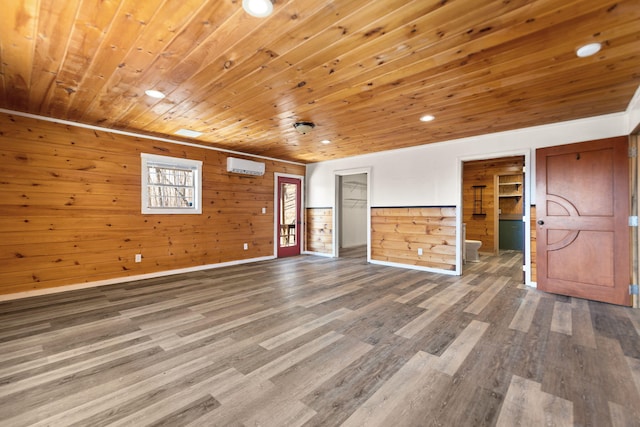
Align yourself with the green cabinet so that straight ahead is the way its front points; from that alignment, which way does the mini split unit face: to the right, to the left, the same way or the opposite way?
to the left

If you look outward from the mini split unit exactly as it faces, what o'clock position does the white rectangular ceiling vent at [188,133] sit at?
The white rectangular ceiling vent is roughly at 3 o'clock from the mini split unit.

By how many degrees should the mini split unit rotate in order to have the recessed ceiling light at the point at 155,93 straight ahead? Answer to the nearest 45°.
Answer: approximately 45° to its right

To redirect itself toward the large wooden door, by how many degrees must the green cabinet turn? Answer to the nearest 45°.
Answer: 0° — it already faces it

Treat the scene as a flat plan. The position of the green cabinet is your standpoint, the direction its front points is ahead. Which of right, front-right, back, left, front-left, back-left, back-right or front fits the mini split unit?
front-right

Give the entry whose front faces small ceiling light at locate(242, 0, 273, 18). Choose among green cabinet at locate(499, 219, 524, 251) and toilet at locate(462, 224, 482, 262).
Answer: the green cabinet

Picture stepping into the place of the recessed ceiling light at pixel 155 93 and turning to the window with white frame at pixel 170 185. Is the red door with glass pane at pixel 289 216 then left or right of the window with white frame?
right

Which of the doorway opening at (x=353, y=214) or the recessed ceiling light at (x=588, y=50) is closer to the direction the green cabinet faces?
the recessed ceiling light

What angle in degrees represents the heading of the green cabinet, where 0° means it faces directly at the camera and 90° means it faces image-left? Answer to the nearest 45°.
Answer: approximately 0°

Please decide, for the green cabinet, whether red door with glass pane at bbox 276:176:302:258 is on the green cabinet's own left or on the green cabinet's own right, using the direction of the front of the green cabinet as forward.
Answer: on the green cabinet's own right
